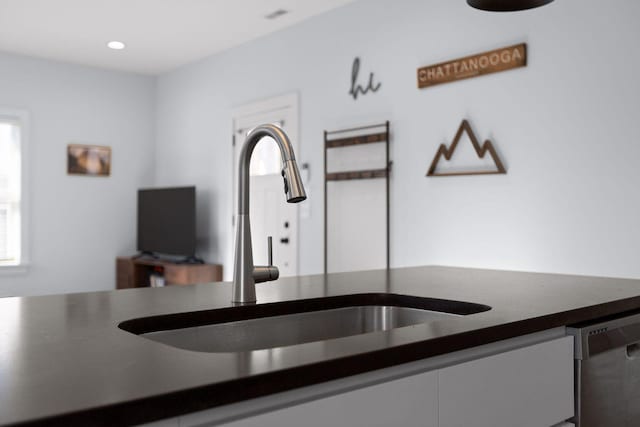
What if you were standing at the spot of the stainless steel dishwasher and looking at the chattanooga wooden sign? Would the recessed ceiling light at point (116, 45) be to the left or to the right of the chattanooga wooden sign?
left

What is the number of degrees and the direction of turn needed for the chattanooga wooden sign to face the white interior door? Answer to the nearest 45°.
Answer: approximately 90° to its right

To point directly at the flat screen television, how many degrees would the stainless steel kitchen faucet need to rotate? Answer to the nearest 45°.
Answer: approximately 135° to its left

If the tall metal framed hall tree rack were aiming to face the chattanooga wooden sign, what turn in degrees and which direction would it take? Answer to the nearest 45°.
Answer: approximately 90° to its left

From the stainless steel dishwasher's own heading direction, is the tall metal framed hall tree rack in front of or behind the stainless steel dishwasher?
behind

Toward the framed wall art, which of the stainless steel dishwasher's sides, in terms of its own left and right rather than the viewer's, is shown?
back

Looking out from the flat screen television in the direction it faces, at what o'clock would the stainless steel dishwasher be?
The stainless steel dishwasher is roughly at 10 o'clock from the flat screen television.

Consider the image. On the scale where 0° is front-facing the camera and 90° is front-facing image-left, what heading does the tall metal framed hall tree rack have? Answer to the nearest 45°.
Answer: approximately 45°

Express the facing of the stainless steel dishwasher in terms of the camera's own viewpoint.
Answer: facing the viewer and to the right of the viewer

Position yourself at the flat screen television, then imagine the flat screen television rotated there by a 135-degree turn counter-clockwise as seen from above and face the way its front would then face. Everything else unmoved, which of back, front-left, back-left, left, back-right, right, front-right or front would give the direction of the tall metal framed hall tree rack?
front-right

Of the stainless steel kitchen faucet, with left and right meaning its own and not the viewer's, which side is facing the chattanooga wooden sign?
left
